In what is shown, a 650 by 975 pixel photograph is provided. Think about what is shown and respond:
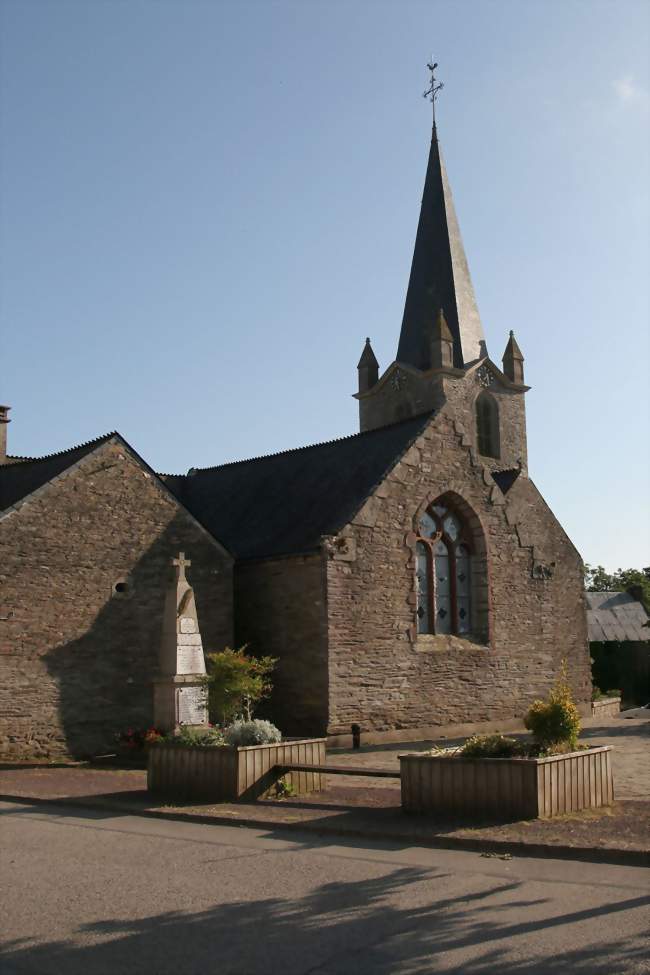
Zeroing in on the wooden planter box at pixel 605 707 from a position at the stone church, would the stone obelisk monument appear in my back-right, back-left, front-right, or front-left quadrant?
back-right

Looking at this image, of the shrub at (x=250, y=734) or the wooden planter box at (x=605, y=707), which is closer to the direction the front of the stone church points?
the shrub

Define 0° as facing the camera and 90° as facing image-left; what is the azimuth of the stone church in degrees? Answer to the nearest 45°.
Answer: approximately 315°

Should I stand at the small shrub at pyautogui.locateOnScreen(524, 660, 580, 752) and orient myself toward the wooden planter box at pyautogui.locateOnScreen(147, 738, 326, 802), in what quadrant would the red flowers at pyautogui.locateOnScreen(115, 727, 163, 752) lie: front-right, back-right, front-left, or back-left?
front-right

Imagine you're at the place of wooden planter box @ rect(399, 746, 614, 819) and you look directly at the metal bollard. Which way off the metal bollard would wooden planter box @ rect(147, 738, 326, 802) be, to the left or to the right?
left

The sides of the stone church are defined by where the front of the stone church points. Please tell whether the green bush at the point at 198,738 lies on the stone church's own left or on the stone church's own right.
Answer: on the stone church's own right

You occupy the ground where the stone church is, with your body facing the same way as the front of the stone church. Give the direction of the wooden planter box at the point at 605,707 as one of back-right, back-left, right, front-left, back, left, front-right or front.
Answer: left

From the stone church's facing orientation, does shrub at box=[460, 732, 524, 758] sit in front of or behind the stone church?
in front

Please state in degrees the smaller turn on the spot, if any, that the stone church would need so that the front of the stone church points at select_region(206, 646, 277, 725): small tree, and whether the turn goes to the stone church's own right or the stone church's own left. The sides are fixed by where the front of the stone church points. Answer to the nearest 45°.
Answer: approximately 45° to the stone church's own right
